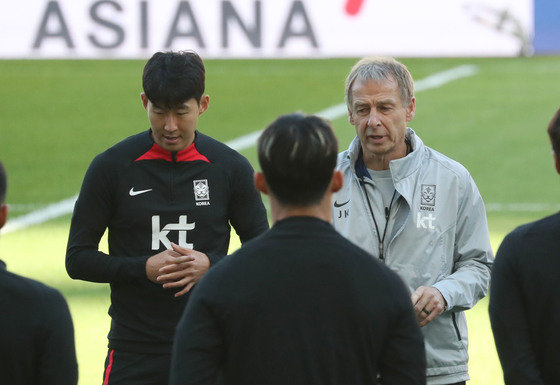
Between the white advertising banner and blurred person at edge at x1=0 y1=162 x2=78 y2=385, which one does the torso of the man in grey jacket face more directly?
the blurred person at edge

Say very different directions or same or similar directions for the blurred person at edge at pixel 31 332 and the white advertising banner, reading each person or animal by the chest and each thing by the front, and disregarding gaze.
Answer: very different directions

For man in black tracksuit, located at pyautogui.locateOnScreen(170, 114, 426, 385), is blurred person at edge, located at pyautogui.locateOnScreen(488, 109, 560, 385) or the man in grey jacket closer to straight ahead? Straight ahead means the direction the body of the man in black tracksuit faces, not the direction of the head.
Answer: the man in grey jacket

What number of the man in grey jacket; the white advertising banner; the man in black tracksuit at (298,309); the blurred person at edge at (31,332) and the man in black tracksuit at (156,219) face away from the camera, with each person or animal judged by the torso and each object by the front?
2

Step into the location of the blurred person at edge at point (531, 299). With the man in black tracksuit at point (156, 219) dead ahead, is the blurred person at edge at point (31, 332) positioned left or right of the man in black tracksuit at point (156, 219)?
left

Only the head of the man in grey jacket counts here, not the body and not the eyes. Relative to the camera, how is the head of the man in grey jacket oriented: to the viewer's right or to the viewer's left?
to the viewer's left

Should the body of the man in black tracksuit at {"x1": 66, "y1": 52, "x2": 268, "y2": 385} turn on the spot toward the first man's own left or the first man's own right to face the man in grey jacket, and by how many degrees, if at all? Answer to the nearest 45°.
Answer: approximately 90° to the first man's own left

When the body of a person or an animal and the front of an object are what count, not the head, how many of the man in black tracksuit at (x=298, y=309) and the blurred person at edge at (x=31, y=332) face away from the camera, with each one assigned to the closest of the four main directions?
2

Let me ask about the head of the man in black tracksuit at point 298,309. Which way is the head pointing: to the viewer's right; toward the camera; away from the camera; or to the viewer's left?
away from the camera

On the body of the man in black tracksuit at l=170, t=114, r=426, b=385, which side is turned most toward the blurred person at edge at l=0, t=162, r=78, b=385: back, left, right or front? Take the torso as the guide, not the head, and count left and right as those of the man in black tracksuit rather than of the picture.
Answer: left

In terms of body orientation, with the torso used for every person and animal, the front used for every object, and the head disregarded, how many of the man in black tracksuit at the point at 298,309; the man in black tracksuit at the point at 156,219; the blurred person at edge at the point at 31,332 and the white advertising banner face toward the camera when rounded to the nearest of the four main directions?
2

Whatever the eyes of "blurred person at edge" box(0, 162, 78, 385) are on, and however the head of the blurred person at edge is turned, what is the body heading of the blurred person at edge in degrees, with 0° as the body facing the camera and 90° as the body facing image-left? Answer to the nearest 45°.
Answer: approximately 180°
